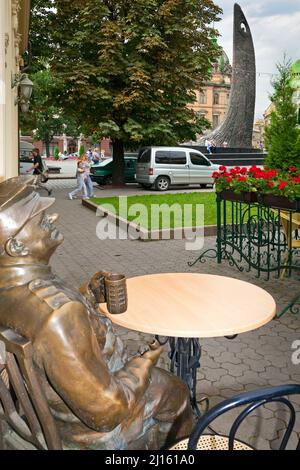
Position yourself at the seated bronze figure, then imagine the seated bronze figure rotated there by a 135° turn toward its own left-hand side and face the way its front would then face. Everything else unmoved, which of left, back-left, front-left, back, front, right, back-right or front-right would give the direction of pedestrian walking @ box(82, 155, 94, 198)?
front-right

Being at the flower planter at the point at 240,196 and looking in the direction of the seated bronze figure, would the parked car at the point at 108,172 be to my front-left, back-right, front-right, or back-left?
back-right

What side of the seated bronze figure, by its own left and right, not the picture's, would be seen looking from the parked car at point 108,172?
left

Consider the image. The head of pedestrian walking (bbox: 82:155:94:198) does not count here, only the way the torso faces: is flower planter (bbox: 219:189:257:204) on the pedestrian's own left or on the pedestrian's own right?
on the pedestrian's own left

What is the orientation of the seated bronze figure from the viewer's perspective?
to the viewer's right

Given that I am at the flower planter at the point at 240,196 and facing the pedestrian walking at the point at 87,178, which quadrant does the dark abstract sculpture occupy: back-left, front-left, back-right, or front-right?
front-right

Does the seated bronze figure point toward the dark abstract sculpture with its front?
no
